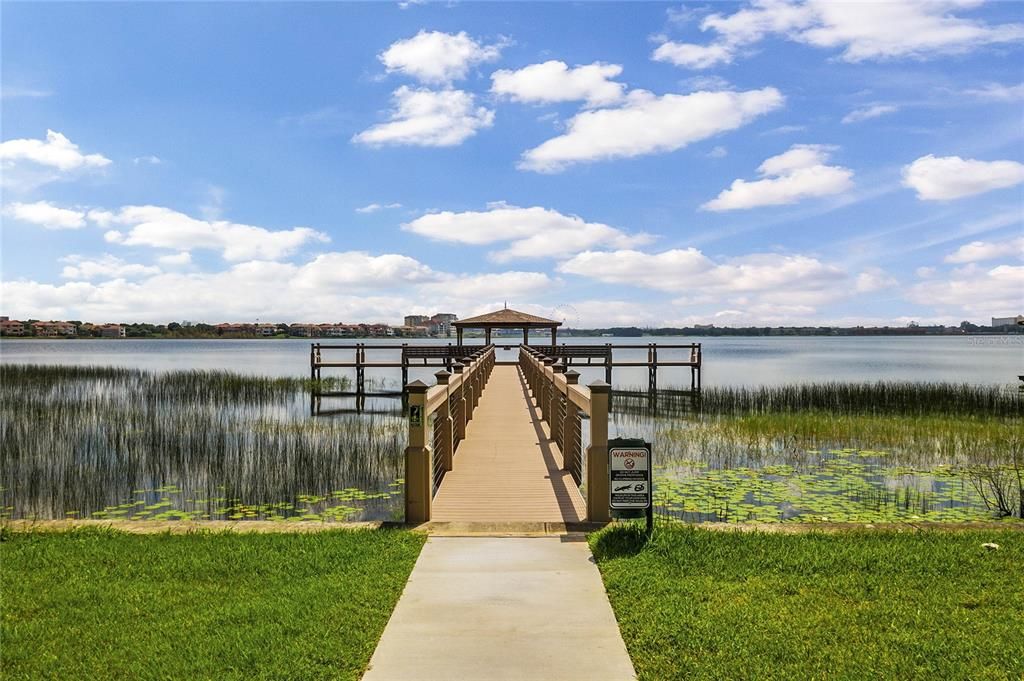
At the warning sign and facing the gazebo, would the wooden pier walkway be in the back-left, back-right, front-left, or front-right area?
front-left

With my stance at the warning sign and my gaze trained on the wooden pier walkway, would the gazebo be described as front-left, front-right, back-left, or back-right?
front-right

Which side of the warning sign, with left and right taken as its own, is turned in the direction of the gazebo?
back

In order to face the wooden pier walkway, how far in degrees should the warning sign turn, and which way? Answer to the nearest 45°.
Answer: approximately 135° to its right

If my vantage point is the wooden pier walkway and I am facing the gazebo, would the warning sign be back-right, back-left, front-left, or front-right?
back-right

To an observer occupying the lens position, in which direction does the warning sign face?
facing the viewer
